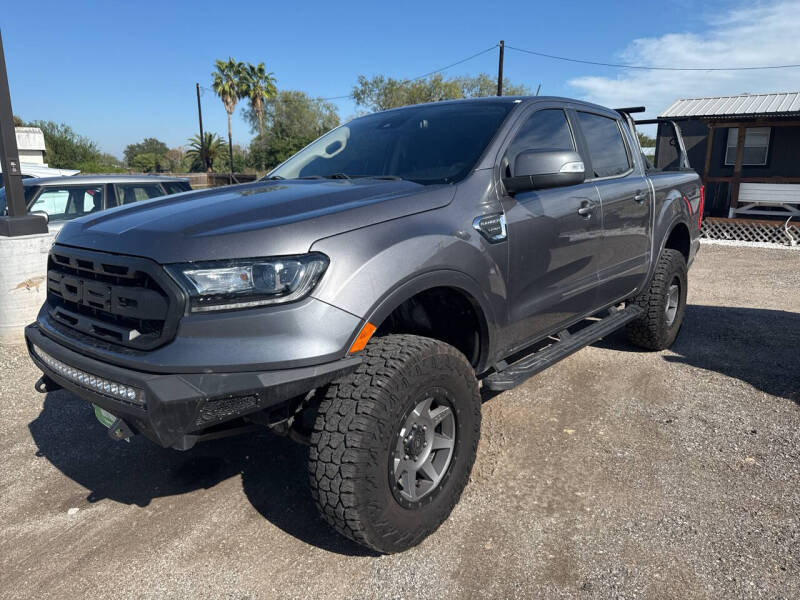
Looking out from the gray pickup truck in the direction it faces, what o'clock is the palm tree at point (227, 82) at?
The palm tree is roughly at 4 o'clock from the gray pickup truck.

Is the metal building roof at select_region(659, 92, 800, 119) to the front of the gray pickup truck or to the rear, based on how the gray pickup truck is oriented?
to the rear

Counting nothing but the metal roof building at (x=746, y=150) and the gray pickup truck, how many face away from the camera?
0

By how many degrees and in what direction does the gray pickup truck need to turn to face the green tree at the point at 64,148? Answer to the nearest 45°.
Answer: approximately 90° to its right

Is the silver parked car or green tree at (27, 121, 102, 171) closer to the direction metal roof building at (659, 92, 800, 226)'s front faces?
the silver parked car

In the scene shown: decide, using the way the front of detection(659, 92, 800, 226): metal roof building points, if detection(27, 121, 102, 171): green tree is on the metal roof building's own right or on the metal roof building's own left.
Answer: on the metal roof building's own right

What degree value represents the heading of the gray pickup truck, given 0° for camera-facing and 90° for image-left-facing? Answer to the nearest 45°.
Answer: approximately 45°

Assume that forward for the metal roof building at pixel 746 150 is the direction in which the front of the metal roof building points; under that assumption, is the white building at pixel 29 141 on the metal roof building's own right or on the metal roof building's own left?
on the metal roof building's own right

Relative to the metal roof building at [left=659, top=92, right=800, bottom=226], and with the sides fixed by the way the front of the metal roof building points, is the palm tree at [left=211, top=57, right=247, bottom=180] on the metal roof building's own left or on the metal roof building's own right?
on the metal roof building's own right

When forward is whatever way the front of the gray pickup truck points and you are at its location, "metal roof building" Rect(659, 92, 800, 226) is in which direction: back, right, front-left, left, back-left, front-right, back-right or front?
back

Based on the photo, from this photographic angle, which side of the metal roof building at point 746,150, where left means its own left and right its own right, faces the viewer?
front

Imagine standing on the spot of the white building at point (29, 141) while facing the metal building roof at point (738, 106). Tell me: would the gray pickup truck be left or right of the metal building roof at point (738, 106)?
right
